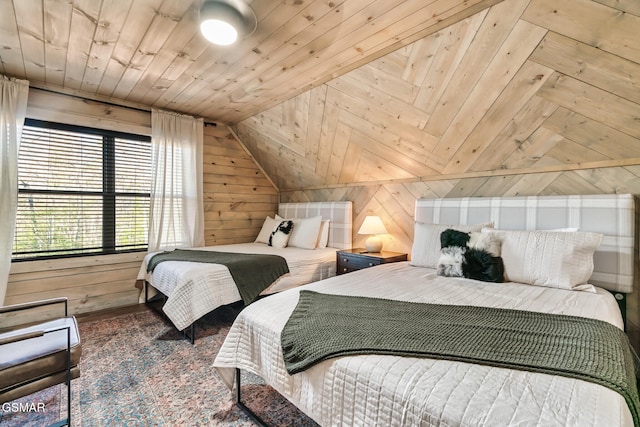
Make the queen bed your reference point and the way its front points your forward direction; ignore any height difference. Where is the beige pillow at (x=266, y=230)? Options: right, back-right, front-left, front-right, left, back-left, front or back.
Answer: right

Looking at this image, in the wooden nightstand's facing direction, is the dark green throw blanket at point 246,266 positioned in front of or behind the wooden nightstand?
in front

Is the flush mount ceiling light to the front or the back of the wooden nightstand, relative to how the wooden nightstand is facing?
to the front

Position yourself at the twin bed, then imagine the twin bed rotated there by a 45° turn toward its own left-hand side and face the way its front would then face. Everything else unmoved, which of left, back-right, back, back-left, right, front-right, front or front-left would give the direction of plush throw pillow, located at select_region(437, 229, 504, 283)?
front-left

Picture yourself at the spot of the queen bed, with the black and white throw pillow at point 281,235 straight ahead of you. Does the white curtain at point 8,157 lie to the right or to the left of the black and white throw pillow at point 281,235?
left

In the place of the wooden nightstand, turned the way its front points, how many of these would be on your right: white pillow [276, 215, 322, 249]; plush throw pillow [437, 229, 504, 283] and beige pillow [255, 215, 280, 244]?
2

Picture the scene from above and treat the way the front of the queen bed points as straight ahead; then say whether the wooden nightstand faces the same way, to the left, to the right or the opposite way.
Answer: the same way

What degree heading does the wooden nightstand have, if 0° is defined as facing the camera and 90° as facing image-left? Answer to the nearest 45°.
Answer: approximately 45°

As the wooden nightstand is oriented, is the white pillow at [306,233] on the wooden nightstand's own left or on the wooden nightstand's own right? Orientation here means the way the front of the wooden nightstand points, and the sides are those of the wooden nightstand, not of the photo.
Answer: on the wooden nightstand's own right

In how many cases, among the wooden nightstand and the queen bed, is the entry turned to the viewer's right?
0

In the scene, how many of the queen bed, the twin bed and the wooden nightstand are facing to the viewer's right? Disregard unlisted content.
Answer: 0

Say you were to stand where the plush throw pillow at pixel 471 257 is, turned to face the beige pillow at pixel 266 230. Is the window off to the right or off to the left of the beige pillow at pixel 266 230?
left

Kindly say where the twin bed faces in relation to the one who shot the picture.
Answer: facing the viewer and to the left of the viewer

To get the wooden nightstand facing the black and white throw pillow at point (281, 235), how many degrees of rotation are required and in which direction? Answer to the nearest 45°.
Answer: approximately 90° to its right

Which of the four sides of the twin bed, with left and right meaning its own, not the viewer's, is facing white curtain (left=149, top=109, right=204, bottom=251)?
right

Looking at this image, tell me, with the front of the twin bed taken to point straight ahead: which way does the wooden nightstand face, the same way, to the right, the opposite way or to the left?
the same way
